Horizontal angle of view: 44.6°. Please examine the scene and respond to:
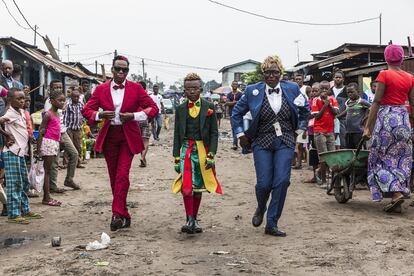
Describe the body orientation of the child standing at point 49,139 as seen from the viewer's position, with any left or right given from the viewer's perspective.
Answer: facing to the right of the viewer

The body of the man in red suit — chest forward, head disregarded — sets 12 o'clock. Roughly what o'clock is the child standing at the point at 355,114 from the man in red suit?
The child standing is roughly at 8 o'clock from the man in red suit.

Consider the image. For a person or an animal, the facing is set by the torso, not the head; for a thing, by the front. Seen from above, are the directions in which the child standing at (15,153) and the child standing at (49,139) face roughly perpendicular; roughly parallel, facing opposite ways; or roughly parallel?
roughly parallel

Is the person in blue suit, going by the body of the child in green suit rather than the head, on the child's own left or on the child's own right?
on the child's own left

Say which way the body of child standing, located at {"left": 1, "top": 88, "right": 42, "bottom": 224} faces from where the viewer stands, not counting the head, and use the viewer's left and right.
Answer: facing to the right of the viewer

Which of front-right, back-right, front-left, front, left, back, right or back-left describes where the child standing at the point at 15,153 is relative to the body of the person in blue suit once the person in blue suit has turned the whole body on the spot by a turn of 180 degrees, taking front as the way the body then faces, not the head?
left

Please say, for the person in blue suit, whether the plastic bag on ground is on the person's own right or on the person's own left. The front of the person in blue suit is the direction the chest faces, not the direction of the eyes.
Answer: on the person's own right

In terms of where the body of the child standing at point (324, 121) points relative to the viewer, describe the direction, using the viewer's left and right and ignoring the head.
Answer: facing the viewer

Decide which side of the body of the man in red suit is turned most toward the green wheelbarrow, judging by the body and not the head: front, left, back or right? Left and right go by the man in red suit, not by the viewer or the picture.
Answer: left

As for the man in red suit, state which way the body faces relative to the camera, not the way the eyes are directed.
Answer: toward the camera

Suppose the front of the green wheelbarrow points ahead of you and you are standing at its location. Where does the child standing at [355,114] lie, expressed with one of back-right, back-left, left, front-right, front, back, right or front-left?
back-right

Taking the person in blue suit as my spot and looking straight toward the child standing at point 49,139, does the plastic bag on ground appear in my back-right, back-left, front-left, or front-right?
front-left

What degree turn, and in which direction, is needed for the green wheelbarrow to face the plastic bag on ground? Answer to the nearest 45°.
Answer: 0° — it already faces it

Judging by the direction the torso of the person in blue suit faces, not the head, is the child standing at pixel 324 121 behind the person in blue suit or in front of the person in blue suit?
behind
